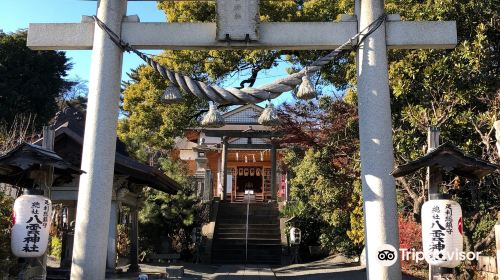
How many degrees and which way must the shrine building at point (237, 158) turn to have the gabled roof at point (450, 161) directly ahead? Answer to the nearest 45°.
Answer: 0° — it already faces it

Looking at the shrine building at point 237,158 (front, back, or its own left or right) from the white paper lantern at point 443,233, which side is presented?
front

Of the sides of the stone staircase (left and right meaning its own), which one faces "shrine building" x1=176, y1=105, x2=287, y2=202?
back

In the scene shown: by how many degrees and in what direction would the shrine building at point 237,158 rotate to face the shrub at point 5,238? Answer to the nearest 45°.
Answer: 0° — it already faces it

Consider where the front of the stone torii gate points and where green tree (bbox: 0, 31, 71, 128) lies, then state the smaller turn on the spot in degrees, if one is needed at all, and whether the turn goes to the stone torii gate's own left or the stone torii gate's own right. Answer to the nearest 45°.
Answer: approximately 135° to the stone torii gate's own right

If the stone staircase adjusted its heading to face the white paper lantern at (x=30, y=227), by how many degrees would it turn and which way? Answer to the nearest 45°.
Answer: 0° — it already faces it

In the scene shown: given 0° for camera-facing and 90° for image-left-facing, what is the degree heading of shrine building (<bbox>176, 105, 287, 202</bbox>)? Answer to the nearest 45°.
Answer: approximately 0°

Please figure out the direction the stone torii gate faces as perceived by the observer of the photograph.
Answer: facing the viewer

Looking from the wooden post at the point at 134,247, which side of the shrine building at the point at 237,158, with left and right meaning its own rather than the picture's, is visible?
front

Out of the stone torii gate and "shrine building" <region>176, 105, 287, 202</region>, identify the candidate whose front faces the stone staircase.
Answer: the shrine building

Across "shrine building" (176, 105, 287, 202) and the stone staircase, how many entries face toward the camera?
2

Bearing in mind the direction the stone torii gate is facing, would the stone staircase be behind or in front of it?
behind

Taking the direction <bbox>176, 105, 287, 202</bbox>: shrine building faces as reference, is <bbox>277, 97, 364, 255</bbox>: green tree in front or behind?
in front

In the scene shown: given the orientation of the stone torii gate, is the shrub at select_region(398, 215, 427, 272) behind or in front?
behind

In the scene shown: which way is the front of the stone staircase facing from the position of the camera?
facing the viewer

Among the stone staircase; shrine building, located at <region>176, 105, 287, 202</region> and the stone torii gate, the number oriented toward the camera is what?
3

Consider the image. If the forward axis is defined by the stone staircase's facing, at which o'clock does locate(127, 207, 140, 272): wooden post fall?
The wooden post is roughly at 1 o'clock from the stone staircase.

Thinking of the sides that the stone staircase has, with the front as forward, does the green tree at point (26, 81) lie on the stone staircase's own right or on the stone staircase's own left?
on the stone staircase's own right
